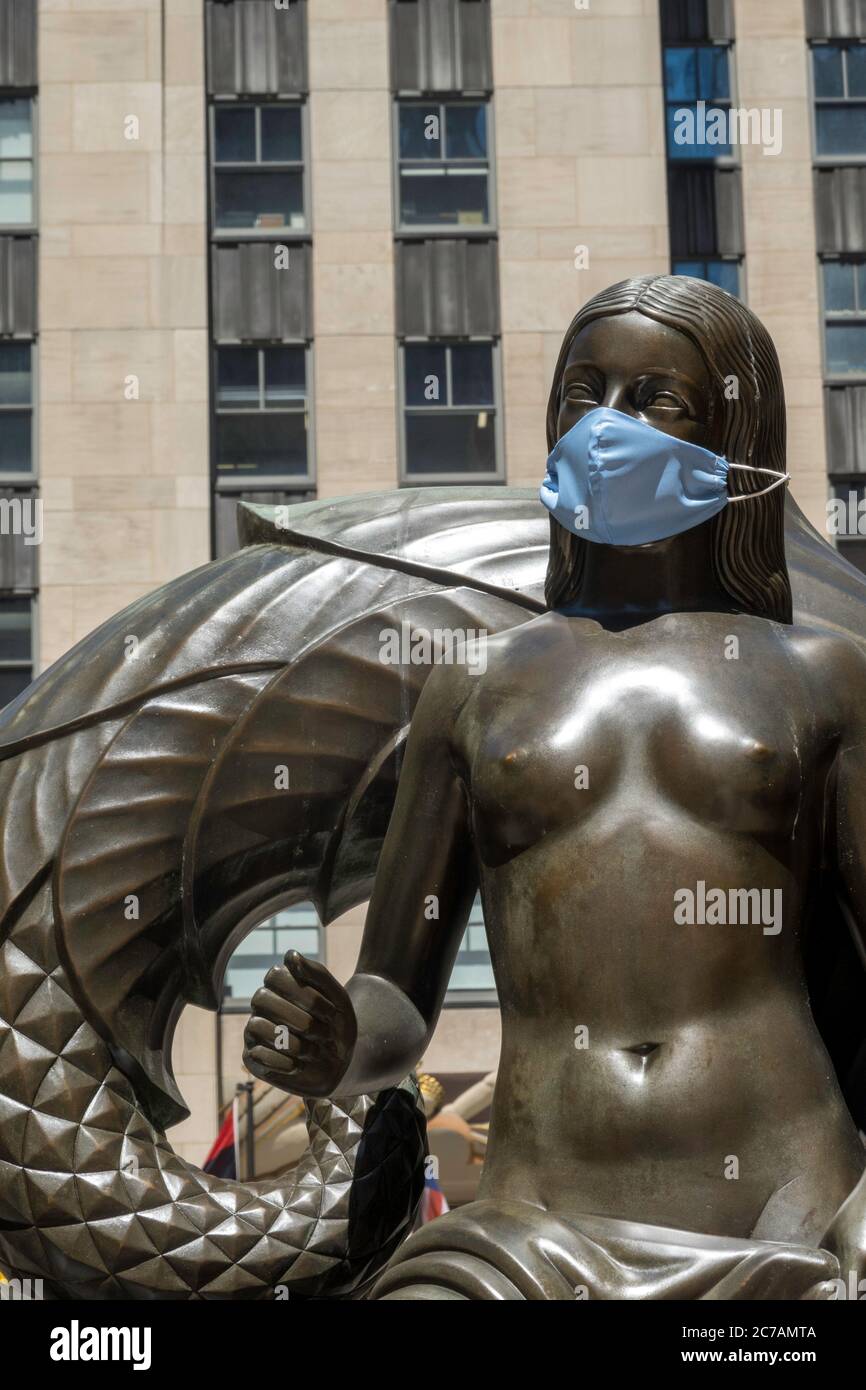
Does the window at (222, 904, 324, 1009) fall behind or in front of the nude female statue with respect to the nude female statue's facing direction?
behind

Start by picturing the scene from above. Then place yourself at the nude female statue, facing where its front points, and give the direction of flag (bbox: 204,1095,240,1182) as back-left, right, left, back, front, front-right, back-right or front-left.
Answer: back

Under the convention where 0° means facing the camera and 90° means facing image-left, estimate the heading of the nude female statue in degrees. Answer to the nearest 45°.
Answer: approximately 0°
